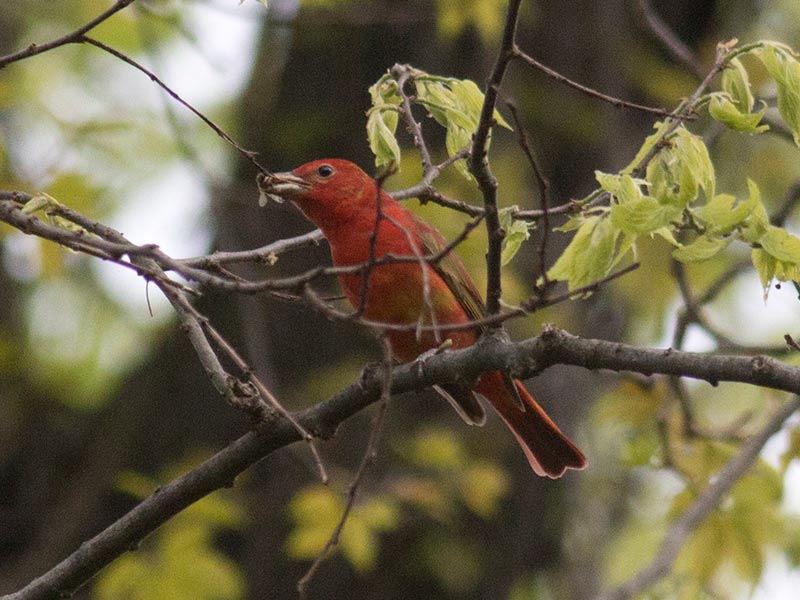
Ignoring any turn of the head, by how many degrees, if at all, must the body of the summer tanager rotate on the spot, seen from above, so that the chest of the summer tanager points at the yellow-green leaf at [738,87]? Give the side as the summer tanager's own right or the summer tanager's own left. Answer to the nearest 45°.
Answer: approximately 135° to the summer tanager's own left

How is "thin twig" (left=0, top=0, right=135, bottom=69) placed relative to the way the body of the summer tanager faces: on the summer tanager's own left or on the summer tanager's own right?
on the summer tanager's own right

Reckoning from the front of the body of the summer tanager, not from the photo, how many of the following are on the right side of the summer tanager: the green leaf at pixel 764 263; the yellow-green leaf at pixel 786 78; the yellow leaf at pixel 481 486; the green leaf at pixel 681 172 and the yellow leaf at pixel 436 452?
2

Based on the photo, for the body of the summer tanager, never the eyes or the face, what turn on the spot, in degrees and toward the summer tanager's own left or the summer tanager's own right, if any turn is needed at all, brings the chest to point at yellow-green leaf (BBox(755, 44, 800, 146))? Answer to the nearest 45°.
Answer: approximately 135° to the summer tanager's own left

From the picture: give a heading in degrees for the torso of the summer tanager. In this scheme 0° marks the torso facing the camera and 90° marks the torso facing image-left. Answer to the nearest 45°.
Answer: approximately 90°
